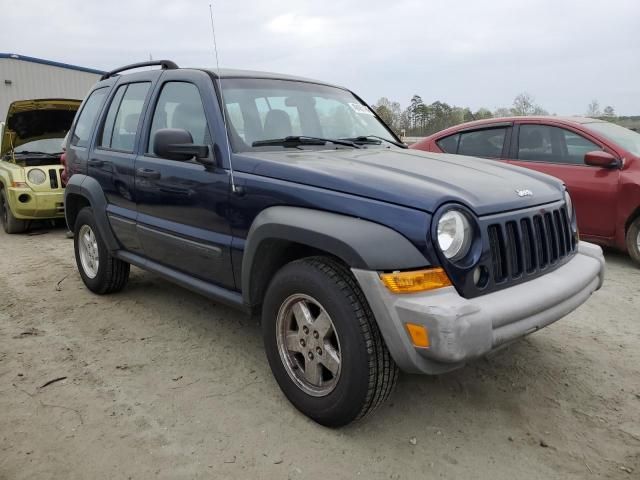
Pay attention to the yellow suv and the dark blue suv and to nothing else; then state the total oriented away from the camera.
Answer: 0

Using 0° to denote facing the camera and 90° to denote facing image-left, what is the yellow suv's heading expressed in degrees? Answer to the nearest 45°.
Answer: approximately 315°

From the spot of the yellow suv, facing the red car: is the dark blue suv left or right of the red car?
right

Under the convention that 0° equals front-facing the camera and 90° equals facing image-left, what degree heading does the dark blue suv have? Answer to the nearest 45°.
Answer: approximately 315°

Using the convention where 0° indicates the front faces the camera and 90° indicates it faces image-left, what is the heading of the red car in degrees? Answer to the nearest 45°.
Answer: approximately 315°

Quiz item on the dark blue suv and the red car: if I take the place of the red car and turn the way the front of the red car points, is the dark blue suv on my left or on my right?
on my right

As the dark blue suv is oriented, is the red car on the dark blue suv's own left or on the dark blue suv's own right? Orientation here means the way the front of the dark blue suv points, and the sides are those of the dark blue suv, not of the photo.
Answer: on the dark blue suv's own left
